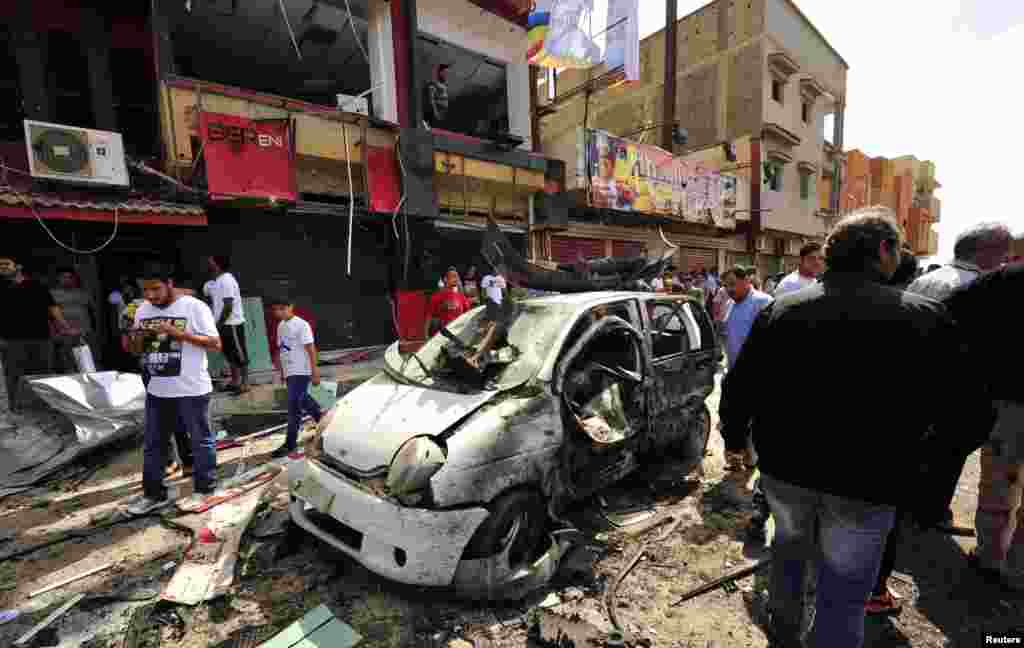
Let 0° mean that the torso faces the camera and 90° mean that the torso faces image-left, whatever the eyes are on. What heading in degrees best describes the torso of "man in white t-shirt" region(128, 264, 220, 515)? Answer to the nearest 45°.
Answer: approximately 45°

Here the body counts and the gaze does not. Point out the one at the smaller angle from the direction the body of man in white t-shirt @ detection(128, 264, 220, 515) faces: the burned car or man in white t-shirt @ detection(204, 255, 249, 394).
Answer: the burned car

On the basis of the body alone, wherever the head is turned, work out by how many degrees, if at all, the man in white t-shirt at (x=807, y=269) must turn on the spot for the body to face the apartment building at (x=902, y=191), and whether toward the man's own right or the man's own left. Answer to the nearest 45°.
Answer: approximately 135° to the man's own left

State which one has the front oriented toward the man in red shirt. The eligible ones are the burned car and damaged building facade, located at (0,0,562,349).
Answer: the damaged building facade

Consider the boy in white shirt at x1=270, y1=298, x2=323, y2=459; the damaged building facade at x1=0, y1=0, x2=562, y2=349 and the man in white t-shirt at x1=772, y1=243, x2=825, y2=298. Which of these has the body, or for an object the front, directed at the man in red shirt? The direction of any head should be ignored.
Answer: the damaged building facade

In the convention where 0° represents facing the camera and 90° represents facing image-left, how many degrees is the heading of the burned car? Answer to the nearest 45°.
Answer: approximately 45°

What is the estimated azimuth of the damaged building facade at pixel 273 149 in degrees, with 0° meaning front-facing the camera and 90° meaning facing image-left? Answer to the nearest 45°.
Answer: approximately 315°

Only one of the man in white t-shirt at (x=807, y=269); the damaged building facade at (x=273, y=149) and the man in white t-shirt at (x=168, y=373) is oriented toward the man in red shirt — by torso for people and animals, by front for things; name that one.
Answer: the damaged building facade

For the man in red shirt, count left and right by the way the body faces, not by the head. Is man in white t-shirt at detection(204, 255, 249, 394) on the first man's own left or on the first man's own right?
on the first man's own right
